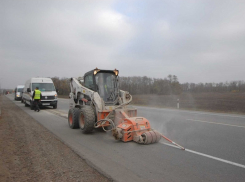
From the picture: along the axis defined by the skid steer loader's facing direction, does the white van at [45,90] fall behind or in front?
behind

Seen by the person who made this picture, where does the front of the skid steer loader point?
facing the viewer and to the right of the viewer
